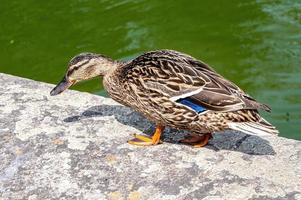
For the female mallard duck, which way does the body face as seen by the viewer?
to the viewer's left
